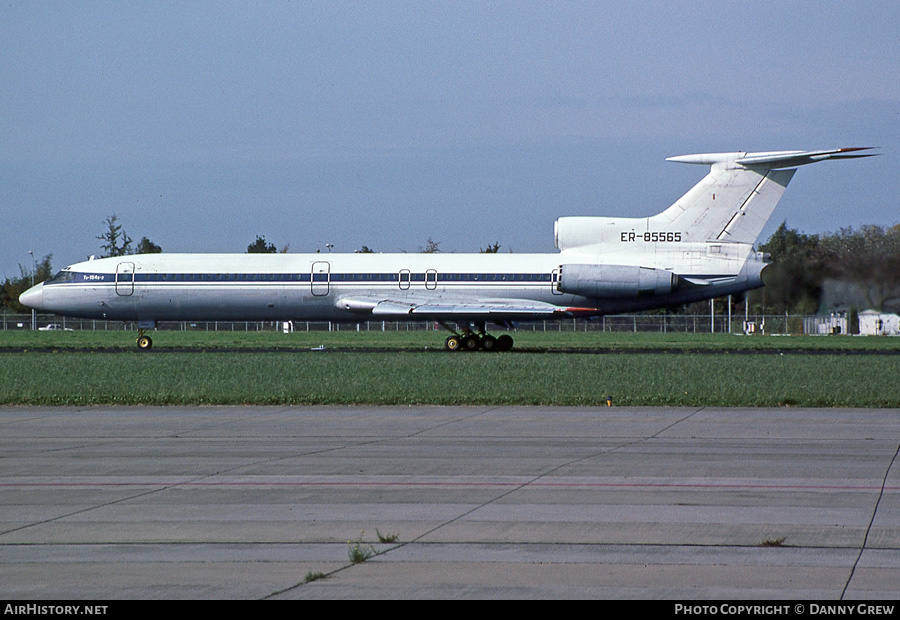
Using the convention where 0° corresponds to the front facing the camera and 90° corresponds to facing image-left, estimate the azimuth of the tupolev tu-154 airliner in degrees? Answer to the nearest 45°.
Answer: approximately 90°
